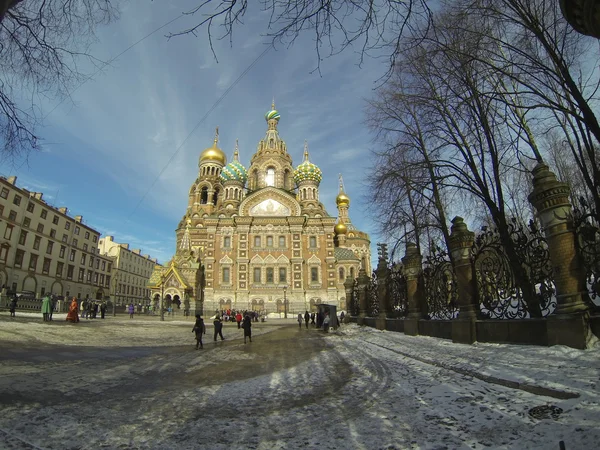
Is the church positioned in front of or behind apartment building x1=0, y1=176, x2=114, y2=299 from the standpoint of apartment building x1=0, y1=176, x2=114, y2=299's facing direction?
in front

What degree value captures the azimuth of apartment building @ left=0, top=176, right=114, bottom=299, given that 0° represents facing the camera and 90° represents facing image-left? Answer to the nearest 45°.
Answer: approximately 315°
